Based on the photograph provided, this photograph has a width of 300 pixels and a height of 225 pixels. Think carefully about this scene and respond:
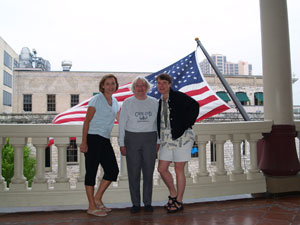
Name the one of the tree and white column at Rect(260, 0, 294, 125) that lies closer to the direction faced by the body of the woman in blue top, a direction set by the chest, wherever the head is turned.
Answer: the white column

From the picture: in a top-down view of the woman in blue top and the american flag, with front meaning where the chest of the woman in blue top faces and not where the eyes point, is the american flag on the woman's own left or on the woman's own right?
on the woman's own left

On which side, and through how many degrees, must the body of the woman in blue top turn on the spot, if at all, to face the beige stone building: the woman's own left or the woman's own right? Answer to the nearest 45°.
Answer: approximately 135° to the woman's own left

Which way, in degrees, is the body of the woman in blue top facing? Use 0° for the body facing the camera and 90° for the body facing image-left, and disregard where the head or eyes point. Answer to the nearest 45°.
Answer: approximately 315°

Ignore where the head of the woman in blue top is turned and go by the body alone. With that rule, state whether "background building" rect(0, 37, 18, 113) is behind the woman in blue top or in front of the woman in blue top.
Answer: behind
